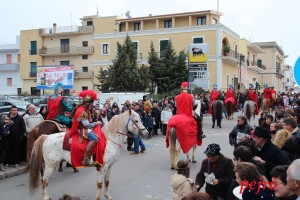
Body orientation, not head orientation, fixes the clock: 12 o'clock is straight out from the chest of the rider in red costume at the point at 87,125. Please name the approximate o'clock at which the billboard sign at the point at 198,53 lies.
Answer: The billboard sign is roughly at 10 o'clock from the rider in red costume.

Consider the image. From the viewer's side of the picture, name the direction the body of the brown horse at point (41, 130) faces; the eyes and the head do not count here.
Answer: to the viewer's right

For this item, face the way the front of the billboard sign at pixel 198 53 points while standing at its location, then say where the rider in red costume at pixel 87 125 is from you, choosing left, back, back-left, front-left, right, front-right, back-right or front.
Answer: front

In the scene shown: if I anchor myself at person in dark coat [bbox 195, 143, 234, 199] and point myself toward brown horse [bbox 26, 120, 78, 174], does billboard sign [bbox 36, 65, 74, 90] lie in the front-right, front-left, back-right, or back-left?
front-right

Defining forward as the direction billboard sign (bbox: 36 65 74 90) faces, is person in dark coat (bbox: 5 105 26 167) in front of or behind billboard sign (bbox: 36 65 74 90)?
in front

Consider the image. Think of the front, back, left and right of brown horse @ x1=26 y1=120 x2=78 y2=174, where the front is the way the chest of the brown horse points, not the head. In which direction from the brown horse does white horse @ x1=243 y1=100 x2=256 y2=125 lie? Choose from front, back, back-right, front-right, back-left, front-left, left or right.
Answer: front-left

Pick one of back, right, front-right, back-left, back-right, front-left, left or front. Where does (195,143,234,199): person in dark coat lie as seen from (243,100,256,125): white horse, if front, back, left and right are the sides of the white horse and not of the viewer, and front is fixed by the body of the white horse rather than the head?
back

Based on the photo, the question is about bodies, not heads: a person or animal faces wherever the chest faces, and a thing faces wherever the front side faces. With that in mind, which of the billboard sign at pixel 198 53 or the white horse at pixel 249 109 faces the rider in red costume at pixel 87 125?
the billboard sign

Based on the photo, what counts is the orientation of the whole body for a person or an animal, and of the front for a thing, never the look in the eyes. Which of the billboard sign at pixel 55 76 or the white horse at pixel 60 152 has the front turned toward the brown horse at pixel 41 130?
the billboard sign

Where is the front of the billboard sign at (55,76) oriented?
toward the camera

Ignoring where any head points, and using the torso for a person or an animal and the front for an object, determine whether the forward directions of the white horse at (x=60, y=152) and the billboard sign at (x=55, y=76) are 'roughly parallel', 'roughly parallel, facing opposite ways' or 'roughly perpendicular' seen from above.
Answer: roughly perpendicular

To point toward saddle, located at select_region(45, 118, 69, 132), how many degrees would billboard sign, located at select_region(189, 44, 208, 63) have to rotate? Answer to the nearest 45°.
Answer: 0° — it already faces it

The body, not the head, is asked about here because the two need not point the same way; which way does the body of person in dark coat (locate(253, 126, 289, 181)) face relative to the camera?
to the viewer's left

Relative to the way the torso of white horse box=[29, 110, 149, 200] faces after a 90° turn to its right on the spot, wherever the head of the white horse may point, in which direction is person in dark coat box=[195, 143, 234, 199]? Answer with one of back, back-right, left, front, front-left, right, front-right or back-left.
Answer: front-left

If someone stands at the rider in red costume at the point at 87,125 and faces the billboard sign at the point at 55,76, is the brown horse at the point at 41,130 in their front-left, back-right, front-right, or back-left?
front-left

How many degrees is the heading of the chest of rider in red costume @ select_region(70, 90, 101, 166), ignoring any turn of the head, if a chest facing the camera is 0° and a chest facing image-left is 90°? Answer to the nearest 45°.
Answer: approximately 270°
